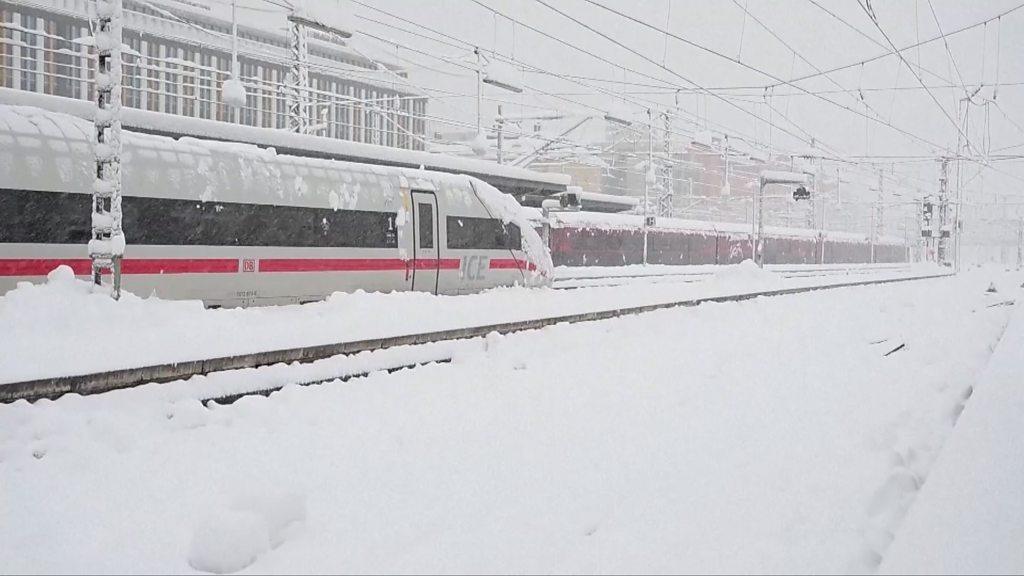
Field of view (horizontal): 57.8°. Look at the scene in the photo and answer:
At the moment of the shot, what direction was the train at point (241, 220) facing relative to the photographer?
facing away from the viewer and to the right of the viewer

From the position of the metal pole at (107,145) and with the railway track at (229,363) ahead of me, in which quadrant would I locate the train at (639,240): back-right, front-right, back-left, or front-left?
back-left

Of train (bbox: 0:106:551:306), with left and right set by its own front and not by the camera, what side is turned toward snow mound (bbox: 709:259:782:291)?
front

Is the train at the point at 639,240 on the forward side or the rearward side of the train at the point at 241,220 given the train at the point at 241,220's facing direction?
on the forward side

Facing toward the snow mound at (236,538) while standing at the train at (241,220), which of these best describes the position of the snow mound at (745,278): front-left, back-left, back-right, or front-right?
back-left

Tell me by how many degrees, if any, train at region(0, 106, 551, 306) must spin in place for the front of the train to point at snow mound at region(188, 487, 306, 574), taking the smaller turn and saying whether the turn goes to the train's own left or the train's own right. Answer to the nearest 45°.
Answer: approximately 135° to the train's own right

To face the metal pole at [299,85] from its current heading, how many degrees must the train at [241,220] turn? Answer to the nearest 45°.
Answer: approximately 45° to its left
